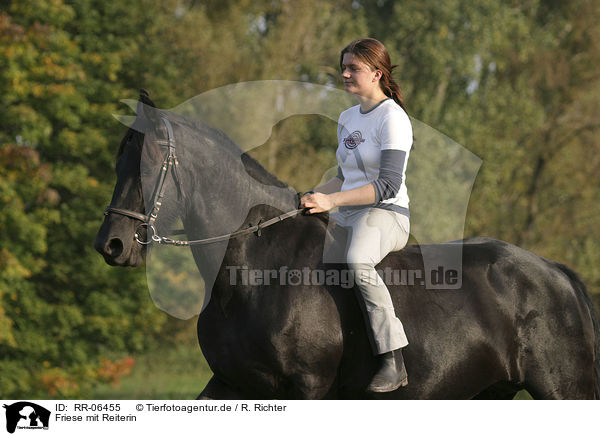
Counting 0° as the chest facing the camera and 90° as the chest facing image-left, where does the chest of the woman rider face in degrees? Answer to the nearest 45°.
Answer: approximately 45°

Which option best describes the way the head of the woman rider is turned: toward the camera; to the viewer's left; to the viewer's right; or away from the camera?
to the viewer's left

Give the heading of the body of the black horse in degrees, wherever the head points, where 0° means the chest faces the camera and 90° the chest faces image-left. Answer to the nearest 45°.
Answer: approximately 90°
